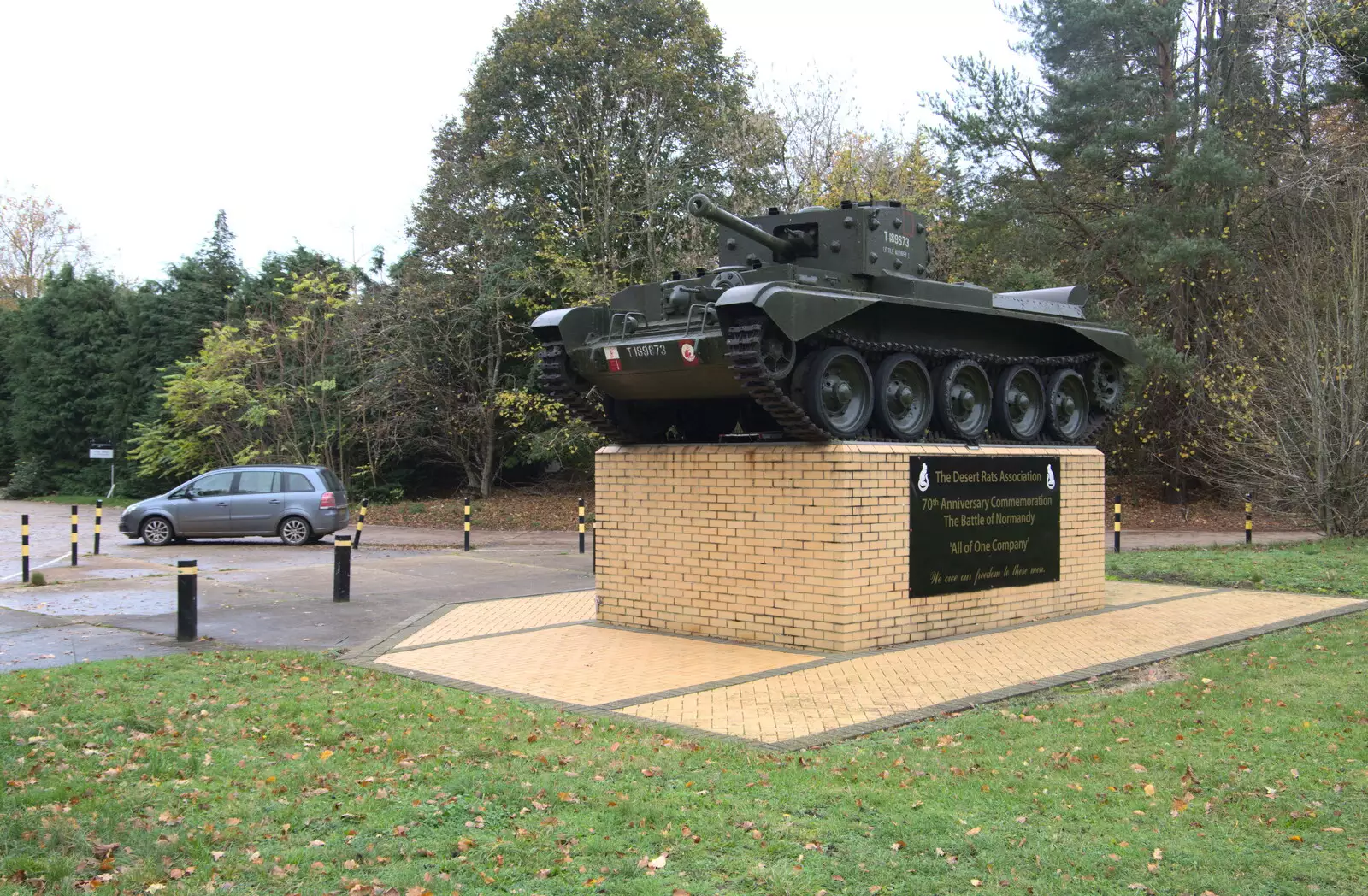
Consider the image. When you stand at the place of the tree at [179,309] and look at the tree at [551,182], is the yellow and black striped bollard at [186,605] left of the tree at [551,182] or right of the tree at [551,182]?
right

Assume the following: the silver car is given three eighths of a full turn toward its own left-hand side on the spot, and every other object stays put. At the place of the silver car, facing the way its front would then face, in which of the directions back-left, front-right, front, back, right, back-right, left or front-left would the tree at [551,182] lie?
left

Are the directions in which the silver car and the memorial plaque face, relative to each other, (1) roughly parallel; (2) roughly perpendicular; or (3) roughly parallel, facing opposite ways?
roughly perpendicular

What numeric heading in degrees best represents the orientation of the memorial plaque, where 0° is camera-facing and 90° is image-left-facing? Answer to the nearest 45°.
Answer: approximately 315°

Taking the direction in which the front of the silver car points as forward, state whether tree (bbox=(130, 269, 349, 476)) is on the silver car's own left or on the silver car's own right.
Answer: on the silver car's own right

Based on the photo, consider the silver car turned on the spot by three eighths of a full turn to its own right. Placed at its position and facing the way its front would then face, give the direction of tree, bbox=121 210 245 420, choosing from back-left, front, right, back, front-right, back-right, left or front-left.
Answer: front-left

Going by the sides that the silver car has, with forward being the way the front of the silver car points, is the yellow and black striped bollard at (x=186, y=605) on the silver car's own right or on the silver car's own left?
on the silver car's own left

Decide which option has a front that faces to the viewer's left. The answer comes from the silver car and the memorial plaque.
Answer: the silver car

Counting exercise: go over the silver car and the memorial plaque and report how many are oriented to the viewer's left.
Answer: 1

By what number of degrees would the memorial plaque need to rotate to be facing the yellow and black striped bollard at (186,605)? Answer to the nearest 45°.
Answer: approximately 135° to its right

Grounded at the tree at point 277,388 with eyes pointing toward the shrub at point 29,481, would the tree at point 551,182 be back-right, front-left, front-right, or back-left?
back-right

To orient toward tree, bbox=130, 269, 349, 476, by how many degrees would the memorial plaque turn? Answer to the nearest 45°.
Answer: approximately 180°

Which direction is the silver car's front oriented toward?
to the viewer's left
